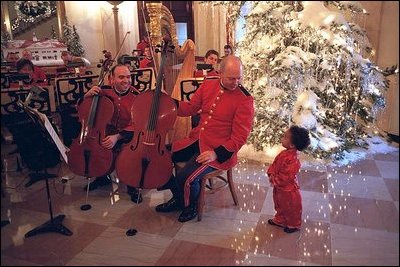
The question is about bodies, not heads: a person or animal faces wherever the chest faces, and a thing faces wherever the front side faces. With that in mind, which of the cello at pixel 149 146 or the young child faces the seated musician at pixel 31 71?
the young child

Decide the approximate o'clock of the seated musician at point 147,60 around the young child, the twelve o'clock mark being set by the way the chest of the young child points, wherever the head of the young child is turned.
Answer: The seated musician is roughly at 1 o'clock from the young child.

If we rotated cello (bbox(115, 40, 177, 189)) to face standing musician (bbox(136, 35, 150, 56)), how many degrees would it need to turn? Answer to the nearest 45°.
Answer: approximately 180°

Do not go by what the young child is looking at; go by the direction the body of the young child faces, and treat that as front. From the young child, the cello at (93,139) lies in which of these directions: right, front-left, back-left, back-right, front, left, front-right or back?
front

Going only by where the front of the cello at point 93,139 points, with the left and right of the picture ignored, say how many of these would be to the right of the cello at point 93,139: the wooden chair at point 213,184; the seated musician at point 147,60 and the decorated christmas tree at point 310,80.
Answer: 0

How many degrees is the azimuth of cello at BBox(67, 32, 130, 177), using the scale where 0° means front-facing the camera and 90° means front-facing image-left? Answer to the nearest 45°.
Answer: approximately 0°

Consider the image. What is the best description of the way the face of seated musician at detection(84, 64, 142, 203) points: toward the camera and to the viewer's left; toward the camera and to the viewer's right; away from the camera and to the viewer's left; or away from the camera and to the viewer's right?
toward the camera and to the viewer's right

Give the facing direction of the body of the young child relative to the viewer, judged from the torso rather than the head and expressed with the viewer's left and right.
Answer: facing to the left of the viewer

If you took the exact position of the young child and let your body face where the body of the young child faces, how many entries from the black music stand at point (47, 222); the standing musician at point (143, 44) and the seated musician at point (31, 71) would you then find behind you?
0

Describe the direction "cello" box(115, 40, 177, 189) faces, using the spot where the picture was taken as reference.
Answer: facing the viewer

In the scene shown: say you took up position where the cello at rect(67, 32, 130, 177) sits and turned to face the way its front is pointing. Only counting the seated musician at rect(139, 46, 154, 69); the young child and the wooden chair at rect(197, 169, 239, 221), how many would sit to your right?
0

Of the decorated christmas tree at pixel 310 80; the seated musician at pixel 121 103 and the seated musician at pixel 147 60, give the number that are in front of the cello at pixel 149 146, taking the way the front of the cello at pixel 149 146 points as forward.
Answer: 0
